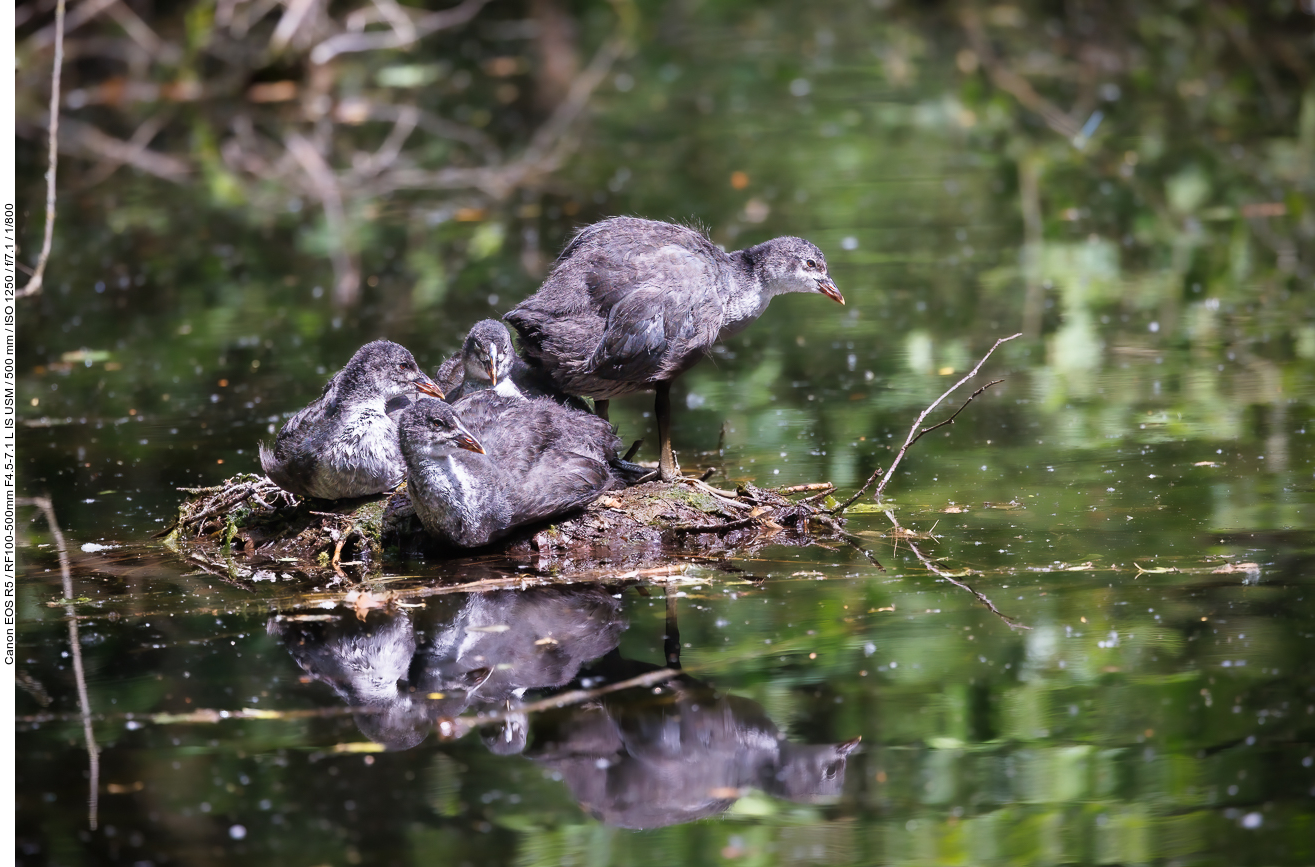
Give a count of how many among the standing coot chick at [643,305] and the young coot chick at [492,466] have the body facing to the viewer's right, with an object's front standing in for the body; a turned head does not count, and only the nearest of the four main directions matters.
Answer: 1

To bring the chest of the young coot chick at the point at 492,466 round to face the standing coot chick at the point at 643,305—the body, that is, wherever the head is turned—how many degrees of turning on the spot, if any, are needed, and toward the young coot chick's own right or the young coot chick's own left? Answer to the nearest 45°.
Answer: approximately 180°

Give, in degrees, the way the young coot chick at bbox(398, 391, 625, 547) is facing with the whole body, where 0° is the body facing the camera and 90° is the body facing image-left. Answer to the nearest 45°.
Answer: approximately 45°

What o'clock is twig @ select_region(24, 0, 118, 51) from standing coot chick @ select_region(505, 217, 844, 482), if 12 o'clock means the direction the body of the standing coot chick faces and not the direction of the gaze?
The twig is roughly at 8 o'clock from the standing coot chick.

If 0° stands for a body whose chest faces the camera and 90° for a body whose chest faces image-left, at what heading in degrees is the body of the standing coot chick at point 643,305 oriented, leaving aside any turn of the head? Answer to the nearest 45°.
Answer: approximately 270°

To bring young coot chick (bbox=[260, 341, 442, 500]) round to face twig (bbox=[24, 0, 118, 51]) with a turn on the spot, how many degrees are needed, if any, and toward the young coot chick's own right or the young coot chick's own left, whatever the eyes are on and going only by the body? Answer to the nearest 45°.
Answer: approximately 135° to the young coot chick's own left

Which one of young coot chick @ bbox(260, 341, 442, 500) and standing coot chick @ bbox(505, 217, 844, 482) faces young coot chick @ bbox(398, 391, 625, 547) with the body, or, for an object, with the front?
young coot chick @ bbox(260, 341, 442, 500)

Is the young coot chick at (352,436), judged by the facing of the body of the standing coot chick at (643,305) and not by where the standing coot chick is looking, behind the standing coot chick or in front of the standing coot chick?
behind

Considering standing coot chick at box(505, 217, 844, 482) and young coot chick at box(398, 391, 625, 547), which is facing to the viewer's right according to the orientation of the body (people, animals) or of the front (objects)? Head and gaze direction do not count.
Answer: the standing coot chick

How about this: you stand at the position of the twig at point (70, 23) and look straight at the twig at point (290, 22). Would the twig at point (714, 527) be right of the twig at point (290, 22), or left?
right
